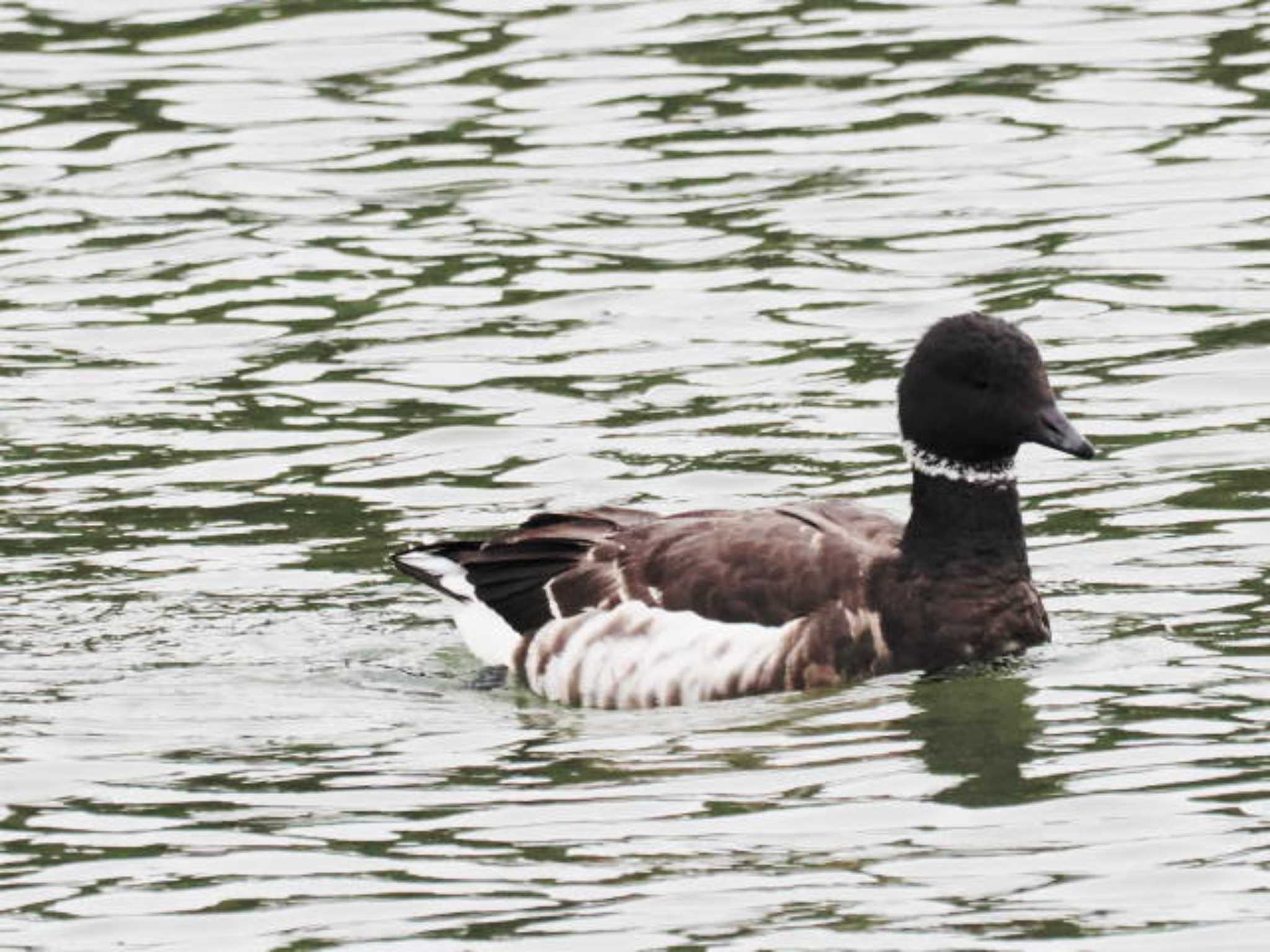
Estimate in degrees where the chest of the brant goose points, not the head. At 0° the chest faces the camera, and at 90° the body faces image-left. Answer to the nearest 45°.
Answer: approximately 270°
